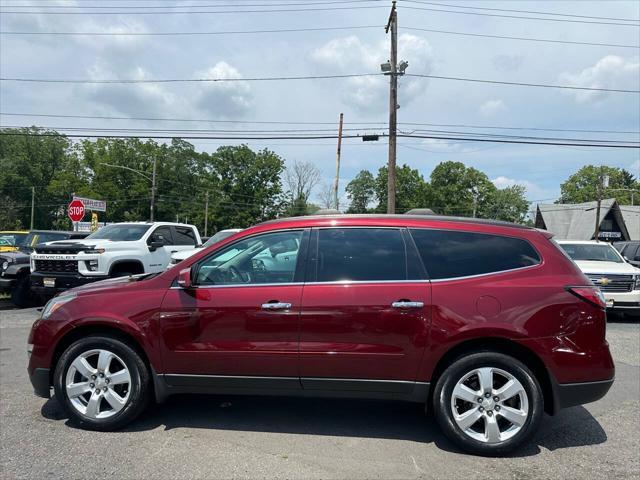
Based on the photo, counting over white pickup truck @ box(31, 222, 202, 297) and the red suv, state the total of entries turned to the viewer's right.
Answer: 0

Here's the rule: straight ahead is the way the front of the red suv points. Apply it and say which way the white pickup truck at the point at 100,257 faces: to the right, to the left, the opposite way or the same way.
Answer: to the left

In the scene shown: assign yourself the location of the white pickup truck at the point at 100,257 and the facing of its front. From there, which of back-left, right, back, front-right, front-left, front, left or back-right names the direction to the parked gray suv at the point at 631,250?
back-left

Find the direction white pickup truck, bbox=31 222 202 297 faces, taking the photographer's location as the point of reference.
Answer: facing the viewer and to the left of the viewer

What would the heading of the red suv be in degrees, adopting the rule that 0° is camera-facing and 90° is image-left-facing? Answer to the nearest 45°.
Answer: approximately 90°

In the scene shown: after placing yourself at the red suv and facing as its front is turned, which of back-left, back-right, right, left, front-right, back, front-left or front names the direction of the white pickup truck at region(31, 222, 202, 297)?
front-right

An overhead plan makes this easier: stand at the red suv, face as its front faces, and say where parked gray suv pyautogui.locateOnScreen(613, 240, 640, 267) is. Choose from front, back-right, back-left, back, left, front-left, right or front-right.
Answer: back-right

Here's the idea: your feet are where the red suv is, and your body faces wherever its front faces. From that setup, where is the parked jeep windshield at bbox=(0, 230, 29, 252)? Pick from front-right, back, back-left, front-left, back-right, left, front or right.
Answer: front-right

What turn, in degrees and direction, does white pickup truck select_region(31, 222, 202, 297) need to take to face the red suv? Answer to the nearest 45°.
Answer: approximately 45° to its left

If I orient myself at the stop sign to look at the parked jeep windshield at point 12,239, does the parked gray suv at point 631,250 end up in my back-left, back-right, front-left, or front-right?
front-left

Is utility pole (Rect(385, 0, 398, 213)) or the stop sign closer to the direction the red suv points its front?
the stop sign

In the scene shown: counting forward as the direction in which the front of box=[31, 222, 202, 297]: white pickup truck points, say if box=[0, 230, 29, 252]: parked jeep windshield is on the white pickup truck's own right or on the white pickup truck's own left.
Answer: on the white pickup truck's own right

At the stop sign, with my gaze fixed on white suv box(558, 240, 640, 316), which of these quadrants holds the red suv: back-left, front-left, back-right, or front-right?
front-right

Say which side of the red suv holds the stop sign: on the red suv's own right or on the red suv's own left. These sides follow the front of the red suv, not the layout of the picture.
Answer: on the red suv's own right
